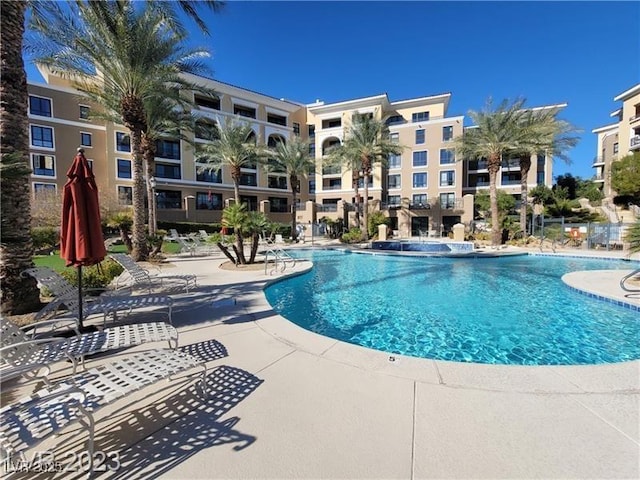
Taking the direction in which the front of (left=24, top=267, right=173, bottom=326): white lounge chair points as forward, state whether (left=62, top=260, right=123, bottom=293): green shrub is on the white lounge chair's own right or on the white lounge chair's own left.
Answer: on the white lounge chair's own left

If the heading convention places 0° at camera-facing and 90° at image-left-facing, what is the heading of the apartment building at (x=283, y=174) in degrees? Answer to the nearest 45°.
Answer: approximately 0°

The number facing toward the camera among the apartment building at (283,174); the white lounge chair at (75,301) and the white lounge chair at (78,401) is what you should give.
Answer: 1

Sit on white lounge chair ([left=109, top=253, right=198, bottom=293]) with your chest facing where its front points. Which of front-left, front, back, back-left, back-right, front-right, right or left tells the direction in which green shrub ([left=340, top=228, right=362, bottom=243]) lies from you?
left

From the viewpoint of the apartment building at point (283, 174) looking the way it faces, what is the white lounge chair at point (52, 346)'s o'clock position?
The white lounge chair is roughly at 12 o'clock from the apartment building.

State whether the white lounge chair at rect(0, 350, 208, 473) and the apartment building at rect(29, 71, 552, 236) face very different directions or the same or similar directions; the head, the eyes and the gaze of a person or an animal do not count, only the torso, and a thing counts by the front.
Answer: very different directions

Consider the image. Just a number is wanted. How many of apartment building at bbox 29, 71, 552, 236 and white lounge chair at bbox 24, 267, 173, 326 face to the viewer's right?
1

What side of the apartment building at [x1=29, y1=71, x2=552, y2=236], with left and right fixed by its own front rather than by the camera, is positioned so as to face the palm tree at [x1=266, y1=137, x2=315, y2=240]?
front

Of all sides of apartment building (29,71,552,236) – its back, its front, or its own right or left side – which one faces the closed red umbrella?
front

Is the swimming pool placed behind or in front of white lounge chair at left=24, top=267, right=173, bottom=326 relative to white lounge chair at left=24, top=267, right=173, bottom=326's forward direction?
in front

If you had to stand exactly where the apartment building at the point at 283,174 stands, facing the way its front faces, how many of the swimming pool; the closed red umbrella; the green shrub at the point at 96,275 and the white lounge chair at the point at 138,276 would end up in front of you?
4

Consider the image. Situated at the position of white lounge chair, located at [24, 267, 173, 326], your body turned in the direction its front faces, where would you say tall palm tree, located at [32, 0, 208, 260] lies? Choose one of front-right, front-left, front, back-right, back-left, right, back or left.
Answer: left

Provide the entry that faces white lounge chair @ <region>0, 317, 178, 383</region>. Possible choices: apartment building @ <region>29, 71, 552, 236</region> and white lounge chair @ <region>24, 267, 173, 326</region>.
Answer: the apartment building

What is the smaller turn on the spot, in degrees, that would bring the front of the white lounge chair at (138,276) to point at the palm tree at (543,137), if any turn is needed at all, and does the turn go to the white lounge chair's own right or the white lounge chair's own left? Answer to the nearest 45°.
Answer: approximately 45° to the white lounge chair's own left

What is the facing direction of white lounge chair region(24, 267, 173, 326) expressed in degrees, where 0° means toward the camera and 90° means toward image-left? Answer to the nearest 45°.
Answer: approximately 270°

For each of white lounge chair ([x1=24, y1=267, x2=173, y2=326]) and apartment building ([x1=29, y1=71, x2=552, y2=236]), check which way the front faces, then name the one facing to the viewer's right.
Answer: the white lounge chair
